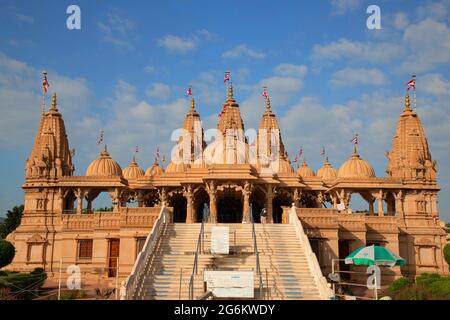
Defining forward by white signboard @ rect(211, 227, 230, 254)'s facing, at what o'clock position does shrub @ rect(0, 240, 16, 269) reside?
The shrub is roughly at 4 o'clock from the white signboard.

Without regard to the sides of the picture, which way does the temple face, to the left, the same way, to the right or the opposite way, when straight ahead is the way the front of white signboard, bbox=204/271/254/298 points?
the same way

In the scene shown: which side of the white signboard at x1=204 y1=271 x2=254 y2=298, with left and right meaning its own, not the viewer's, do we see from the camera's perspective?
front

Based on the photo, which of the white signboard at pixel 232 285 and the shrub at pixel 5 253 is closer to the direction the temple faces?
the white signboard

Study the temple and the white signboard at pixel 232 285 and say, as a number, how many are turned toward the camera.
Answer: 2

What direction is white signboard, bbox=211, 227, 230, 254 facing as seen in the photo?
toward the camera

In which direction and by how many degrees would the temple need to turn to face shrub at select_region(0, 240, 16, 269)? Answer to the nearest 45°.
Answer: approximately 45° to its right

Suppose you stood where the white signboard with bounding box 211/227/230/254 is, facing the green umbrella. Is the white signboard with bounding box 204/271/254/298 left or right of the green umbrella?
right

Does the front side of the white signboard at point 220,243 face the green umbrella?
no

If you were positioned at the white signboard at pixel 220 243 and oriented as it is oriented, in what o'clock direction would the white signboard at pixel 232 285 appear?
the white signboard at pixel 232 285 is roughly at 12 o'clock from the white signboard at pixel 220 243.

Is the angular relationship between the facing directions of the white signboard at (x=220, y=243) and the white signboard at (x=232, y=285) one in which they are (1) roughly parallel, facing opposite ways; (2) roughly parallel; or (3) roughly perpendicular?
roughly parallel

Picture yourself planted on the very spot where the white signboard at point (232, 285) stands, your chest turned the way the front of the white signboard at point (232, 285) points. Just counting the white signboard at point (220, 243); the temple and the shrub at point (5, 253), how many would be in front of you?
0

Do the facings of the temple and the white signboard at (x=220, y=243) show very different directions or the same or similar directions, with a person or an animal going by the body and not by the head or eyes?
same or similar directions

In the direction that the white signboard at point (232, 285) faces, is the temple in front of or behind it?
behind
